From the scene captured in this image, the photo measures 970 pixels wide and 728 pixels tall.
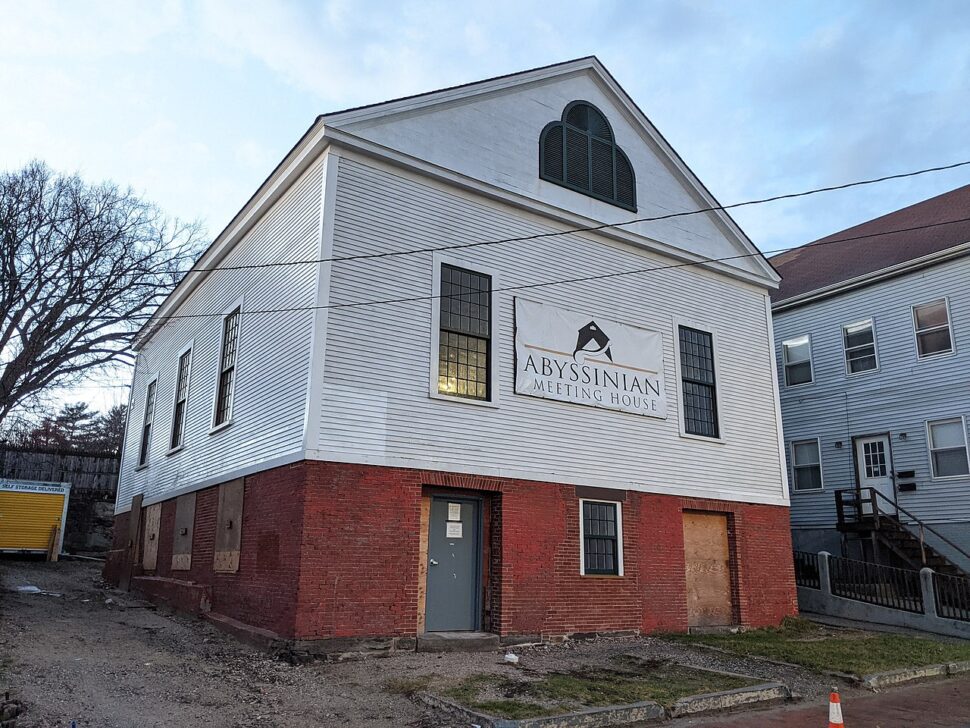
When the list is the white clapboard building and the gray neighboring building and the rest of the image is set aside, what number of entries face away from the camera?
0

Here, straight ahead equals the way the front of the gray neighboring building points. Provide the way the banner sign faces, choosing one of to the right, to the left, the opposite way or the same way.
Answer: to the left

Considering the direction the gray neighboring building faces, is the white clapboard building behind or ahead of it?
ahead

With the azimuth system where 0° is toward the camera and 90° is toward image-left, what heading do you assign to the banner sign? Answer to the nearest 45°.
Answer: approximately 315°

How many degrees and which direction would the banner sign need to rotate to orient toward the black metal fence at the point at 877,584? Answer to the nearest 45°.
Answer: approximately 90° to its left

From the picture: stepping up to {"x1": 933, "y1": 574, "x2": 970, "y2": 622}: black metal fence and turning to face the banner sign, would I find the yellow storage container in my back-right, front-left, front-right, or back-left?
front-right

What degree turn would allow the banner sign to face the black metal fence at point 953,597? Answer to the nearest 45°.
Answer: approximately 90° to its left

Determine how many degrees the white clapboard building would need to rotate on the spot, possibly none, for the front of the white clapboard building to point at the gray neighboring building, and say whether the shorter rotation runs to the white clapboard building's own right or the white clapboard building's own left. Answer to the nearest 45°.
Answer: approximately 90° to the white clapboard building's own left

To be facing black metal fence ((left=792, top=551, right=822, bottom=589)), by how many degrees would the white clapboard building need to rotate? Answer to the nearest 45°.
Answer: approximately 90° to its left

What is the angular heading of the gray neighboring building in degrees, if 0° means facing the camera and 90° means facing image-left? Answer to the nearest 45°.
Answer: approximately 45°

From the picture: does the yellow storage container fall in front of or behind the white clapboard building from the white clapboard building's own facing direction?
behind

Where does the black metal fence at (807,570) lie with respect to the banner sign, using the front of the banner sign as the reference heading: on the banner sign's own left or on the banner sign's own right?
on the banner sign's own left

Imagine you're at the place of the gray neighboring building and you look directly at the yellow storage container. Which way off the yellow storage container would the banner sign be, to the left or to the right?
left

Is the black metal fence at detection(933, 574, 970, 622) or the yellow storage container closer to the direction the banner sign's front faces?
the black metal fence
